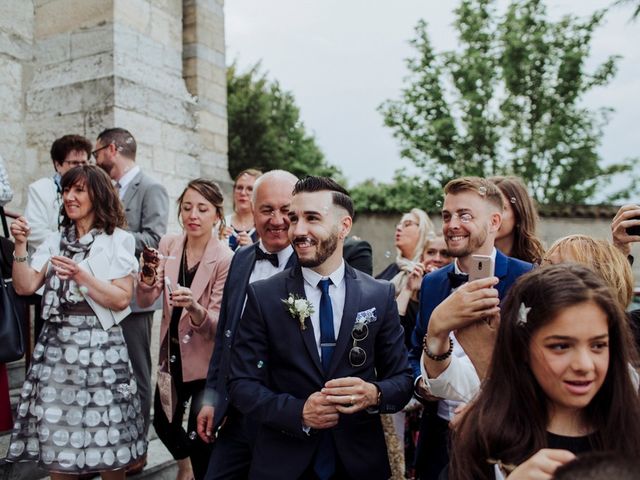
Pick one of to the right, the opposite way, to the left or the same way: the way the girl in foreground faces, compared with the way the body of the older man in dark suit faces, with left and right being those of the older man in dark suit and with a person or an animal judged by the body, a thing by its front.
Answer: the same way

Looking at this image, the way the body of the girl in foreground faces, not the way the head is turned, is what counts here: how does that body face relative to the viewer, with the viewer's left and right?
facing the viewer and to the right of the viewer

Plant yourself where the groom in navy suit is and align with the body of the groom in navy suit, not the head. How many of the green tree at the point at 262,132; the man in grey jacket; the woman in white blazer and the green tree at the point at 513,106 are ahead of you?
0

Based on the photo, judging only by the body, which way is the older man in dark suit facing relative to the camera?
toward the camera

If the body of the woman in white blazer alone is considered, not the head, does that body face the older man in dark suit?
no

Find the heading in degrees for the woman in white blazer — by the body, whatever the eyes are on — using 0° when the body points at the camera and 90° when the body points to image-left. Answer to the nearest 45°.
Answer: approximately 45°

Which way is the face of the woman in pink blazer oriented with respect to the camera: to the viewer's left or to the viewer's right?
to the viewer's left

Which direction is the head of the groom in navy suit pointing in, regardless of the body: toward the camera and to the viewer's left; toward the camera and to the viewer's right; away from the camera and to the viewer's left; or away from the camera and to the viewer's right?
toward the camera and to the viewer's left

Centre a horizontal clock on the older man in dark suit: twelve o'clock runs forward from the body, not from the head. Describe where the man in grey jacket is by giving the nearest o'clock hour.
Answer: The man in grey jacket is roughly at 5 o'clock from the older man in dark suit.

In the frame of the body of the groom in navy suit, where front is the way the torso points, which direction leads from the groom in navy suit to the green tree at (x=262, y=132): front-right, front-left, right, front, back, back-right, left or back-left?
back
